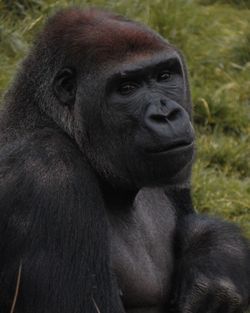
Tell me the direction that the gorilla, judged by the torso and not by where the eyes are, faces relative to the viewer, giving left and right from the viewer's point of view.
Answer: facing the viewer and to the right of the viewer
